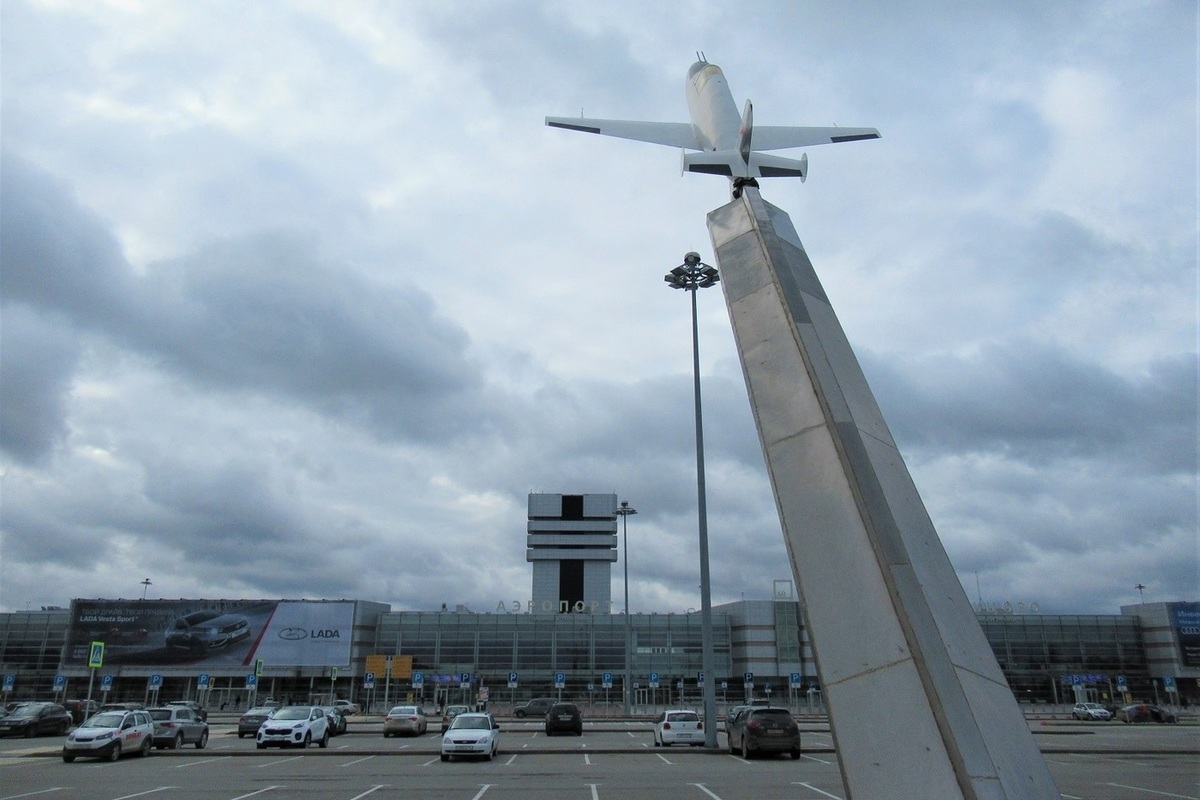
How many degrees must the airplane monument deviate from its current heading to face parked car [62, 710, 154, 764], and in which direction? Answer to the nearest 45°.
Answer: approximately 45° to its left

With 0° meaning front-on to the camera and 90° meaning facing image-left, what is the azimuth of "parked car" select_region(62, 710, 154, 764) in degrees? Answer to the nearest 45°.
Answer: approximately 45°

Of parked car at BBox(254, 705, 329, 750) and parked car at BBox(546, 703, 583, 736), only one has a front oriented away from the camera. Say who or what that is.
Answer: parked car at BBox(546, 703, 583, 736)

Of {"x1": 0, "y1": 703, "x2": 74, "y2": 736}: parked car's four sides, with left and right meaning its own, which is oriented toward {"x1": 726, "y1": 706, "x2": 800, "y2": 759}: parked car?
left

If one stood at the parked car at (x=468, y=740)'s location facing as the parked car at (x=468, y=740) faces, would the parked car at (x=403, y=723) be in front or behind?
behind

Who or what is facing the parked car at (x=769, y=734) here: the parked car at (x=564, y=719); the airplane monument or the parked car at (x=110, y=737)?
the airplane monument

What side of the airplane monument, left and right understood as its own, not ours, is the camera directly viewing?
back

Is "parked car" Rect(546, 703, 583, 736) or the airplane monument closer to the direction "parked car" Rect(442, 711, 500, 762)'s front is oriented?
the airplane monument

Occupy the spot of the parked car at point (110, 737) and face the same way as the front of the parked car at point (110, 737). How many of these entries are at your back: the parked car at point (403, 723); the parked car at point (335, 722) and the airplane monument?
2

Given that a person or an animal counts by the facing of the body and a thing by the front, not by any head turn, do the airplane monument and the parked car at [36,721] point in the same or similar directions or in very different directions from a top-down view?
very different directions

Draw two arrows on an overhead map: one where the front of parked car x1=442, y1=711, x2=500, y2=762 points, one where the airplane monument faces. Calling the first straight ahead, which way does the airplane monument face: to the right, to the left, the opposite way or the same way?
the opposite way

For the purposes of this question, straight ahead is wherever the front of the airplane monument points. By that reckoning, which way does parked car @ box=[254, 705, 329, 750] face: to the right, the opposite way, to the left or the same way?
the opposite way

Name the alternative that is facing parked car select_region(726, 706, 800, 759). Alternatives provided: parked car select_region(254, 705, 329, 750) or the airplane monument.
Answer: the airplane monument
